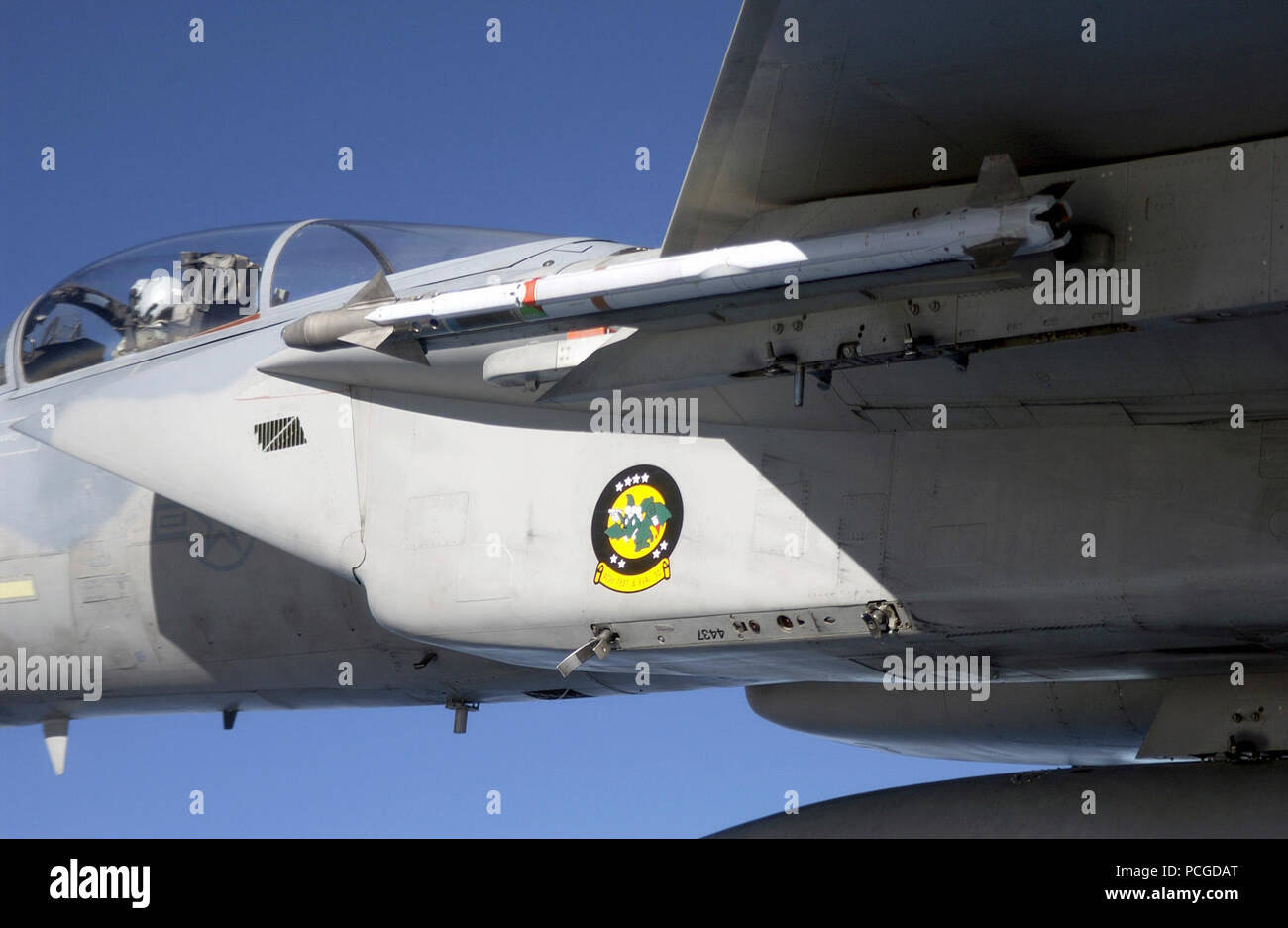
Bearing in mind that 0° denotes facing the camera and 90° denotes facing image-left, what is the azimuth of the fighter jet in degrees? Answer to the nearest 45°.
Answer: approximately 90°
